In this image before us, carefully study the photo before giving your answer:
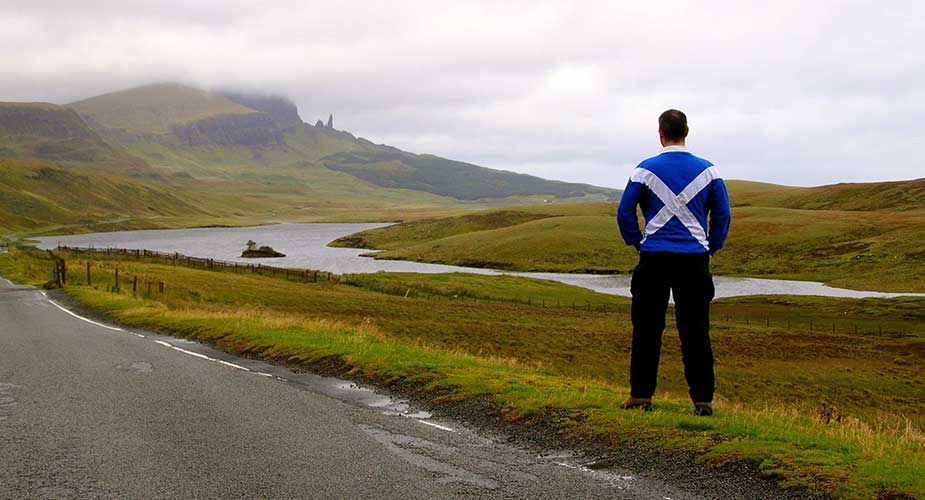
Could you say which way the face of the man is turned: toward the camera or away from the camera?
away from the camera

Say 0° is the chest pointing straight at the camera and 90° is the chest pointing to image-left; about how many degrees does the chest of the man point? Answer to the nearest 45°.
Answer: approximately 180°
